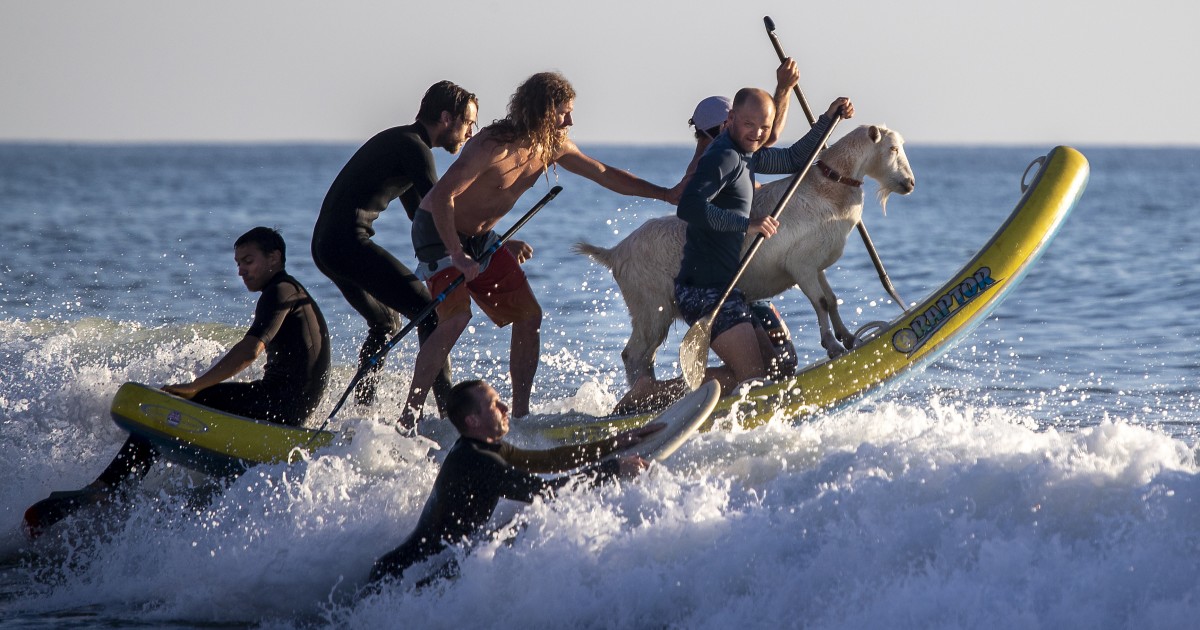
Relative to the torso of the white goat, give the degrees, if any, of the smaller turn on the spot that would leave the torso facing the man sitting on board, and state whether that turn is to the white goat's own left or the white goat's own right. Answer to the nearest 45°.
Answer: approximately 180°

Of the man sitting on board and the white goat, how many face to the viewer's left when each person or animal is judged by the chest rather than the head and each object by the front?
1

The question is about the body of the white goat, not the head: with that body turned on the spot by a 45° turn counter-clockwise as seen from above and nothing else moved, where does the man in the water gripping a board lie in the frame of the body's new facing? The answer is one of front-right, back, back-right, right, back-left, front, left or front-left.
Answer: back

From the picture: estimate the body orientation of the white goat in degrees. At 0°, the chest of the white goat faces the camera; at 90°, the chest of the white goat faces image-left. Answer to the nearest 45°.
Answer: approximately 270°

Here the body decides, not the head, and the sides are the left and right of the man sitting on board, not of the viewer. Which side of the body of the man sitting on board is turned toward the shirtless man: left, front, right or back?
back

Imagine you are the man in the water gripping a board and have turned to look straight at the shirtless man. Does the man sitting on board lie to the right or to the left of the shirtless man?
left
